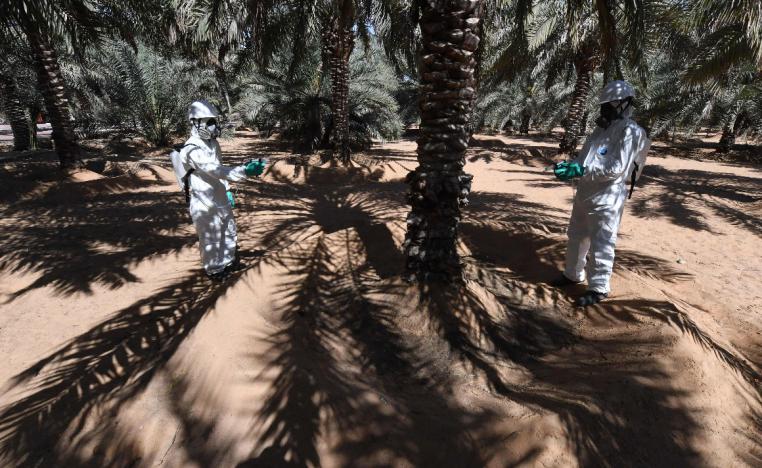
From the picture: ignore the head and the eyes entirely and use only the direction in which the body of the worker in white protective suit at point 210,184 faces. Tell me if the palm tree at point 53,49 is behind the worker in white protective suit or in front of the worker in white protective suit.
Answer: behind

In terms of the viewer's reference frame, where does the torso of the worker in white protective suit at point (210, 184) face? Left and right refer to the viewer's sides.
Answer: facing the viewer and to the right of the viewer

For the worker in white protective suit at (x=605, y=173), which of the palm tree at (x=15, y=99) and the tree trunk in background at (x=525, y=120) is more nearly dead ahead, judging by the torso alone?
the palm tree

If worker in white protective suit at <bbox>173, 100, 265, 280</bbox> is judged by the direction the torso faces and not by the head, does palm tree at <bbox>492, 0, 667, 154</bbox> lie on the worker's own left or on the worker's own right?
on the worker's own left

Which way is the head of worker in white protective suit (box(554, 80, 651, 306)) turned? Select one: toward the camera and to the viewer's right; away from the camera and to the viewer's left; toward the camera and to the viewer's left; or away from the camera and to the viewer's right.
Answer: toward the camera and to the viewer's left

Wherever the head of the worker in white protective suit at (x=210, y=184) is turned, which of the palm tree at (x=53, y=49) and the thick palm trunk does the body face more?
the thick palm trunk

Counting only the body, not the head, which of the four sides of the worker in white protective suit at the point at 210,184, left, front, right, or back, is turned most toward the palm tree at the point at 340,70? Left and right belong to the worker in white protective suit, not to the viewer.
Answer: left

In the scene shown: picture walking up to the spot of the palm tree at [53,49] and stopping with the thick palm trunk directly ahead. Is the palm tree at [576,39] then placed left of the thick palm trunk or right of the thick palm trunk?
left

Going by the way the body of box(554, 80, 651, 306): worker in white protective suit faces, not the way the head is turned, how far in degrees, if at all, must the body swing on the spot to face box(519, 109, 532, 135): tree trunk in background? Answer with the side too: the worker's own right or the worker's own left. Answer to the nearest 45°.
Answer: approximately 135° to the worker's own right

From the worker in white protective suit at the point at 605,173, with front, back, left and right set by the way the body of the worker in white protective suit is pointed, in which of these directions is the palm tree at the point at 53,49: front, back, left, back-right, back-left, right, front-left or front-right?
front-right

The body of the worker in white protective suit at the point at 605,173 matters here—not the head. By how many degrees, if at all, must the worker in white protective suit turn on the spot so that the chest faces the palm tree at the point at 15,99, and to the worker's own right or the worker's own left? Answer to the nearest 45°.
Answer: approximately 45° to the worker's own right

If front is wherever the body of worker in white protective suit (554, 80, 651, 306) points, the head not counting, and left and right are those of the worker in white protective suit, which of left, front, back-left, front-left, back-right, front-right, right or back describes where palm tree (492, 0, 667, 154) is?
back-right

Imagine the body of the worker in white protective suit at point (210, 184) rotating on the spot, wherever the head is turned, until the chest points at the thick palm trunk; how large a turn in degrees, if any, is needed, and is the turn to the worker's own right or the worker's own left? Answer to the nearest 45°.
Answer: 0° — they already face it

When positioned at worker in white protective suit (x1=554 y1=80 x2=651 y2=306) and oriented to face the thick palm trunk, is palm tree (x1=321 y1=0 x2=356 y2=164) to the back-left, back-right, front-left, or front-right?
front-right

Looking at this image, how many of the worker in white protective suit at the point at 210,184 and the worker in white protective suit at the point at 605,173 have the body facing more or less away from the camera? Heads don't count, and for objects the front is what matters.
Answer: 0

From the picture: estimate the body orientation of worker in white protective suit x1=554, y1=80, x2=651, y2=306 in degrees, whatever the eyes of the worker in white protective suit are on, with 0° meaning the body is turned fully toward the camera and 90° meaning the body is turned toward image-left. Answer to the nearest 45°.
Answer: approximately 45°

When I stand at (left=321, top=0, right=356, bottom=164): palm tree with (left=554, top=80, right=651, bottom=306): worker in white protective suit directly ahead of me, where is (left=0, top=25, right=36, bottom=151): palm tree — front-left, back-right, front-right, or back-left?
back-right

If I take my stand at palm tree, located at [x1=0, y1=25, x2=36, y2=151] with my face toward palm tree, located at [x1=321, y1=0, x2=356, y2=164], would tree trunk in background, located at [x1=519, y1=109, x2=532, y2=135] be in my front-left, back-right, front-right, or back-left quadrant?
front-left
